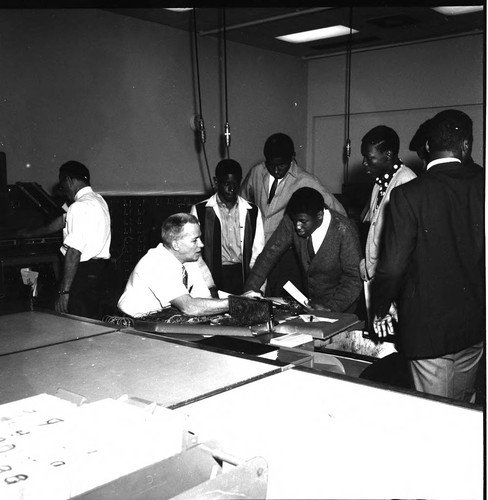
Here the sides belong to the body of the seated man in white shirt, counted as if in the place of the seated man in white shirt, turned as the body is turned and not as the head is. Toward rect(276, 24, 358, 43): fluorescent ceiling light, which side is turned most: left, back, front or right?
left

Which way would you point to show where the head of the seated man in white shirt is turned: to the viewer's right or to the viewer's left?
to the viewer's right

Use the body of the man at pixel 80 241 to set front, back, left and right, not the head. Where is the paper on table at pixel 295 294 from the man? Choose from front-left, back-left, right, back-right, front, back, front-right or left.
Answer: back

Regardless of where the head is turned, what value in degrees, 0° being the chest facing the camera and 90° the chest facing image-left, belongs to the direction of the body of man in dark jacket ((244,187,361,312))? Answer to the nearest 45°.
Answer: approximately 45°

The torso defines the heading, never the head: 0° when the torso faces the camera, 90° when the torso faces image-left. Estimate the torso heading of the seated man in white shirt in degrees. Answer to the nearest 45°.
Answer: approximately 270°

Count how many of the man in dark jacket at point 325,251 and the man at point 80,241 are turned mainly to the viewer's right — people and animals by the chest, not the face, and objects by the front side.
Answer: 0

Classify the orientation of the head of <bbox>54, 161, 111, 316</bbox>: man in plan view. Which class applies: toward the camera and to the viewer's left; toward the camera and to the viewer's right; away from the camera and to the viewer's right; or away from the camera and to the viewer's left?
away from the camera and to the viewer's left

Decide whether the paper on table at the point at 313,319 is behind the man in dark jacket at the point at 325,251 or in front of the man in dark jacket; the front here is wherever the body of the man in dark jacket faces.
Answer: in front

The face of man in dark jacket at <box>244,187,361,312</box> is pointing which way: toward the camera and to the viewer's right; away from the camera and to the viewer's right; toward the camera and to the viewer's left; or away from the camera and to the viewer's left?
toward the camera and to the viewer's left

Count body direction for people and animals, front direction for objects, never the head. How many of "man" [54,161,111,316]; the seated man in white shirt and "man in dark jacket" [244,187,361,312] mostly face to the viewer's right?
1

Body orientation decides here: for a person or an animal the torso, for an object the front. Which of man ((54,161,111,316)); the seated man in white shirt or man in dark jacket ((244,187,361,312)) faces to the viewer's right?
the seated man in white shirt

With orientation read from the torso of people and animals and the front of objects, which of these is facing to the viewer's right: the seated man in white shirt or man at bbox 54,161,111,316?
the seated man in white shirt

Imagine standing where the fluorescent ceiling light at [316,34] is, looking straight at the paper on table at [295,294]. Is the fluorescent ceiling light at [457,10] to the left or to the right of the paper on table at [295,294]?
left

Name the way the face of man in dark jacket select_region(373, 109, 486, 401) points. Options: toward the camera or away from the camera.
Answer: away from the camera

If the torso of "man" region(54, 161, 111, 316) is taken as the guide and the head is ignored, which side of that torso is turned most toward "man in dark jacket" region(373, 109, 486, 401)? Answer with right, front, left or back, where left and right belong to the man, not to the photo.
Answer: back
